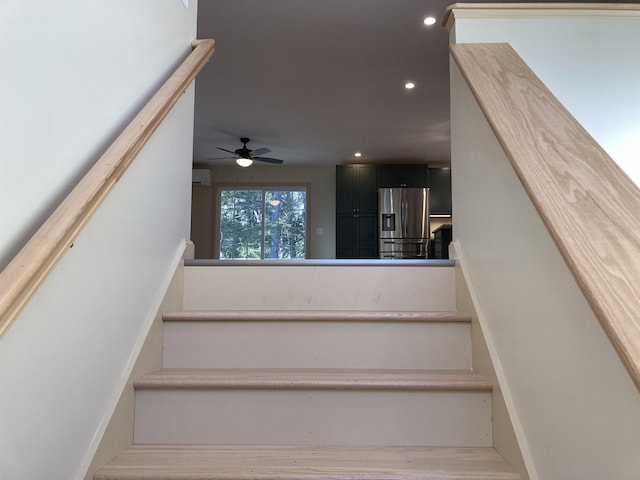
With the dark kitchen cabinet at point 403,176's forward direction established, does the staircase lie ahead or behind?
ahead

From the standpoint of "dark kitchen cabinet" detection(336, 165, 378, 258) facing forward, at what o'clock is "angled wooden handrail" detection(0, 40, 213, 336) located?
The angled wooden handrail is roughly at 12 o'clock from the dark kitchen cabinet.

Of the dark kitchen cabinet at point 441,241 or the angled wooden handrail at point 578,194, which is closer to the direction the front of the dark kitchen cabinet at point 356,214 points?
the angled wooden handrail

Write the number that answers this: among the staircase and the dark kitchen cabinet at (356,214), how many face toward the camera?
2

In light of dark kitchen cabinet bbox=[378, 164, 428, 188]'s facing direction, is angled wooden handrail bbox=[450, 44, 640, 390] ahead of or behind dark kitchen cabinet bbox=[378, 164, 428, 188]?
ahead

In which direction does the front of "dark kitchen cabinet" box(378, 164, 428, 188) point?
toward the camera

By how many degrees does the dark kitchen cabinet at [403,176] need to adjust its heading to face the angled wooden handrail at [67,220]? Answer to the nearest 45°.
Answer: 0° — it already faces it

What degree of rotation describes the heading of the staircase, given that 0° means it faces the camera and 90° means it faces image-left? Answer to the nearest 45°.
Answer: approximately 0°

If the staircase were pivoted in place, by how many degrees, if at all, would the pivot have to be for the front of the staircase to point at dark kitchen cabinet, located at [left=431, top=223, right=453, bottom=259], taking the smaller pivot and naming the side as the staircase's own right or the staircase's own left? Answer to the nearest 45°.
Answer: approximately 180°

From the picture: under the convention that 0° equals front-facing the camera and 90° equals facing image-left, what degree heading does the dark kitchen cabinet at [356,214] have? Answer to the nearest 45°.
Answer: approximately 0°

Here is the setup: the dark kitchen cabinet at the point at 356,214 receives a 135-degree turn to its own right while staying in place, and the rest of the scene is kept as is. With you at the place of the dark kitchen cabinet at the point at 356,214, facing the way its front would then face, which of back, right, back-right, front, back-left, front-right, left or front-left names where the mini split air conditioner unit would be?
front-left

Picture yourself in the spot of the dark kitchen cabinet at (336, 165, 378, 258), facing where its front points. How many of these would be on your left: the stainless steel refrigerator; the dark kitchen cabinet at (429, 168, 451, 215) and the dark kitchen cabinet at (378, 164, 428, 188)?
3

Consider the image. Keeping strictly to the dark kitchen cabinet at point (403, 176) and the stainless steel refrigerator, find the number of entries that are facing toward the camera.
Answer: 2
